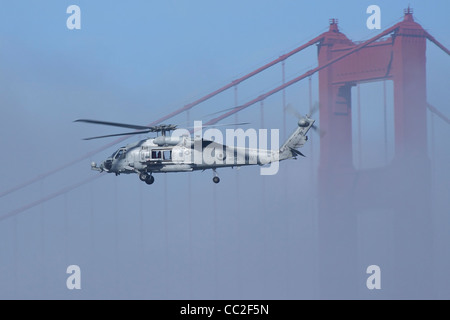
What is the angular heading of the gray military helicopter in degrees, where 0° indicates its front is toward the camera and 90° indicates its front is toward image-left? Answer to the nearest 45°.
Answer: approximately 90°
